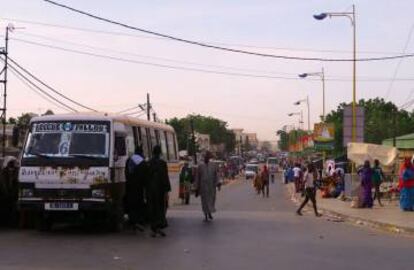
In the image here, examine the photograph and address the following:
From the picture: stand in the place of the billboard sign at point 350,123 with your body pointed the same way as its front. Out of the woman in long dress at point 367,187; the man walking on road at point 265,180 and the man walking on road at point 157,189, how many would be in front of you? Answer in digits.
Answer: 2

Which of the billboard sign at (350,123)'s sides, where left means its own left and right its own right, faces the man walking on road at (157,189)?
front

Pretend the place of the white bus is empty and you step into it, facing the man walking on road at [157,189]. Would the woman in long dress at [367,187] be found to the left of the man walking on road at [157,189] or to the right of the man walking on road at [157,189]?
left

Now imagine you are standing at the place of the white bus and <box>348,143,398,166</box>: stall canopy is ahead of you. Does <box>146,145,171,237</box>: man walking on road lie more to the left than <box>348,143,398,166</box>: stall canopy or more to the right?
right
